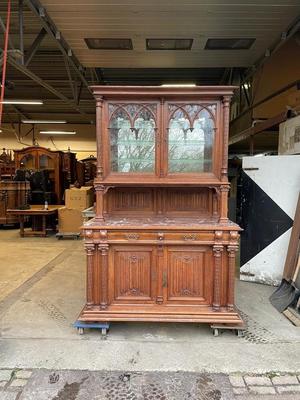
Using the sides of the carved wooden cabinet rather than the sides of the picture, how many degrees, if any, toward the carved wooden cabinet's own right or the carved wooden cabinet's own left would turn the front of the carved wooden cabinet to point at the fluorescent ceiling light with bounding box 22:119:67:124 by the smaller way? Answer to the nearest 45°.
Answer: approximately 135° to the carved wooden cabinet's own right

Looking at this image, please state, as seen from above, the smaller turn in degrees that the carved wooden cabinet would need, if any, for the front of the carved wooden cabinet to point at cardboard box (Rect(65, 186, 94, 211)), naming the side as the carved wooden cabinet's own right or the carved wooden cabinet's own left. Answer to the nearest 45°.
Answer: approximately 135° to the carved wooden cabinet's own right

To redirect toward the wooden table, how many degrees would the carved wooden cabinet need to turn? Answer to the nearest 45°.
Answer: approximately 135° to its right

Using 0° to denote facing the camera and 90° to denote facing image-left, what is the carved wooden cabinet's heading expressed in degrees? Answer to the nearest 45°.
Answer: approximately 0°

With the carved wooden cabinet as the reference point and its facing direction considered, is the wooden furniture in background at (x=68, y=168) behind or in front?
behind

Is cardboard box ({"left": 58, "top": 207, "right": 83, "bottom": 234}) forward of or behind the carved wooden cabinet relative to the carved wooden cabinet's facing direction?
behind

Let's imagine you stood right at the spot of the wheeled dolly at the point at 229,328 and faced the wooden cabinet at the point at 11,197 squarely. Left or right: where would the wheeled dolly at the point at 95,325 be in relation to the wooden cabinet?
left

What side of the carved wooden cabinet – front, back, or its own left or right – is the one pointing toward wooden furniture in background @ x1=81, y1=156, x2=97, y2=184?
back

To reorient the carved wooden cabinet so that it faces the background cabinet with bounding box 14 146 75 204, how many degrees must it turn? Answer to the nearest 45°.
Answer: approximately 135° to its right
